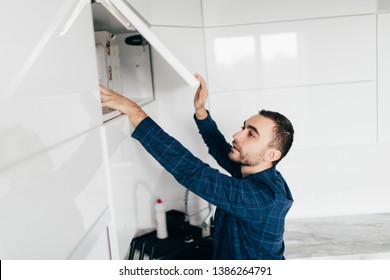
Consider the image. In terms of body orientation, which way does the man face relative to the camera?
to the viewer's left

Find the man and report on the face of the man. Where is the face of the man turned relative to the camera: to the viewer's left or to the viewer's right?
to the viewer's left
